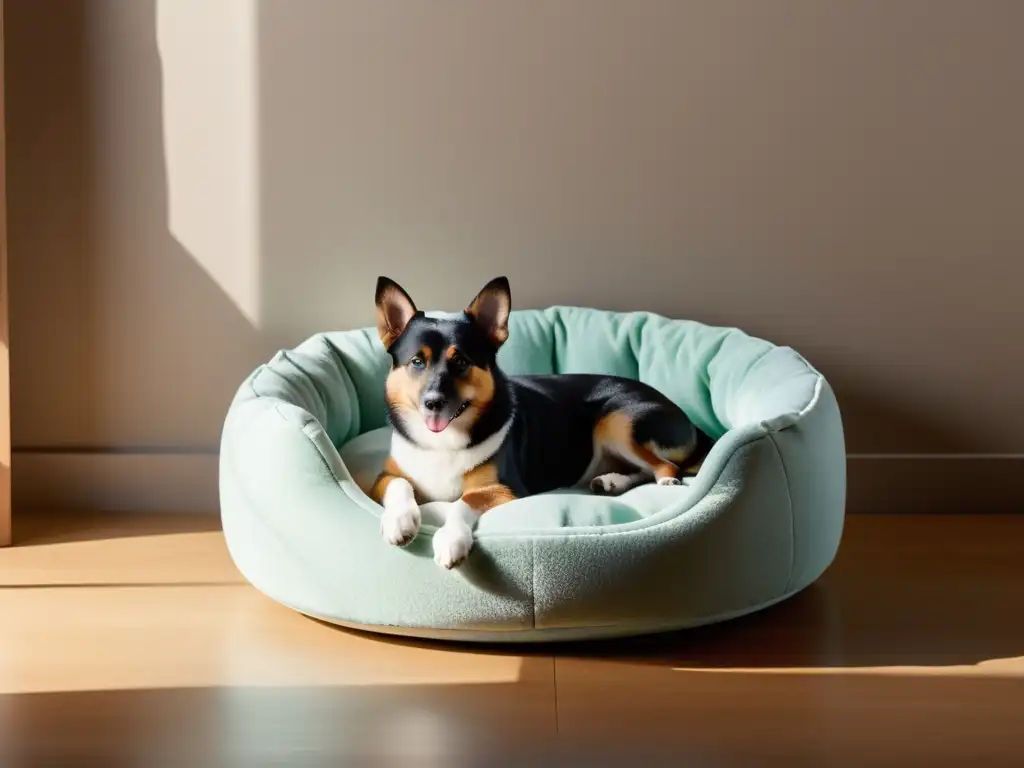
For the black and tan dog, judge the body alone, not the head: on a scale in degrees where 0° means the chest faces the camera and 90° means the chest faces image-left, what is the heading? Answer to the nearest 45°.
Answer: approximately 45°
